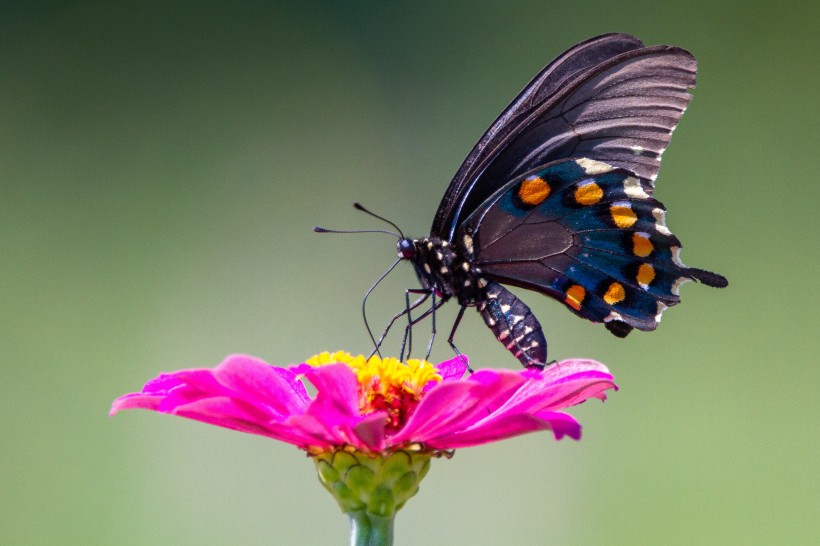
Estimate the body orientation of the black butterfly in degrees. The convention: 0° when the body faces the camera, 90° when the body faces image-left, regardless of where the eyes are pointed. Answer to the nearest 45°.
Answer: approximately 90°
